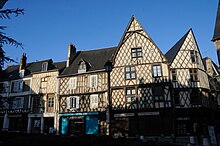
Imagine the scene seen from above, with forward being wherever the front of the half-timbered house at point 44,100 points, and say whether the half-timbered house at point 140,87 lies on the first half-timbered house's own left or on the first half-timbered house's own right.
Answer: on the first half-timbered house's own left

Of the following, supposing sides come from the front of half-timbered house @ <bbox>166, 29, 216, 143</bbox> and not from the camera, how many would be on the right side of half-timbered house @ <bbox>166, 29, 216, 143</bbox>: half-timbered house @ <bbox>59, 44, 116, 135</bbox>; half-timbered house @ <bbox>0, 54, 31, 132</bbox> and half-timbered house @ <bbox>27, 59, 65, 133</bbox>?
3

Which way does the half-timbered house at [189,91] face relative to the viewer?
toward the camera

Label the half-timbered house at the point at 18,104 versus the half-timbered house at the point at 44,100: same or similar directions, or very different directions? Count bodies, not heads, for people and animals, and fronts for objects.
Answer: same or similar directions

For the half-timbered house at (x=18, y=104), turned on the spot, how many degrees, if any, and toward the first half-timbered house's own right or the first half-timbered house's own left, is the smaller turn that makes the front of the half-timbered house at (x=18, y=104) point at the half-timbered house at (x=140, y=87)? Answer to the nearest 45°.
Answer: approximately 45° to the first half-timbered house's own left

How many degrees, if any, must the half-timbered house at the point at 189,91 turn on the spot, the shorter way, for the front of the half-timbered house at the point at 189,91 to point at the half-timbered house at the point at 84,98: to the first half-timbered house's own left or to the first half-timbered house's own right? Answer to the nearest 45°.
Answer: approximately 90° to the first half-timbered house's own right

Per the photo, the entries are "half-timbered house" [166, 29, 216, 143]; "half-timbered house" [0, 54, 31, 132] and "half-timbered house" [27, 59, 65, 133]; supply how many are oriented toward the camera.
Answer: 3

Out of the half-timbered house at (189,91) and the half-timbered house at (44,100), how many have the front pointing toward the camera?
2

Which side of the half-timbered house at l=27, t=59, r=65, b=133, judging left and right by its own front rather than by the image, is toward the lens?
front

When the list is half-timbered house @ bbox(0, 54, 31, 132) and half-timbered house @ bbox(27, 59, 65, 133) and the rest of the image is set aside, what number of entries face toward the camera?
2

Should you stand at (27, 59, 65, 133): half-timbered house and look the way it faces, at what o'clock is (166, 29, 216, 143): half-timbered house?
(166, 29, 216, 143): half-timbered house is roughly at 10 o'clock from (27, 59, 65, 133): half-timbered house.

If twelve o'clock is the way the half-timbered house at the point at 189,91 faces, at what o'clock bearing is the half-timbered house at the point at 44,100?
the half-timbered house at the point at 44,100 is roughly at 3 o'clock from the half-timbered house at the point at 189,91.
